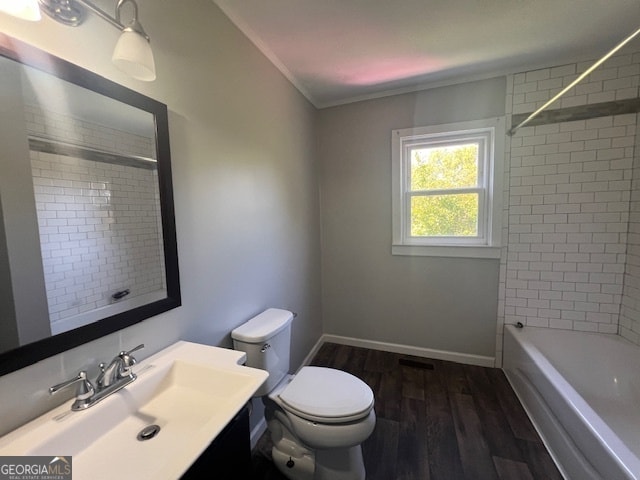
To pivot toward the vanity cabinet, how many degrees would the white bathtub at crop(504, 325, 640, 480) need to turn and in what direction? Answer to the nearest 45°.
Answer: approximately 45° to its left

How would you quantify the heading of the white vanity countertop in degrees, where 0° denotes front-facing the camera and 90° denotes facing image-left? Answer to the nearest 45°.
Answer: approximately 315°

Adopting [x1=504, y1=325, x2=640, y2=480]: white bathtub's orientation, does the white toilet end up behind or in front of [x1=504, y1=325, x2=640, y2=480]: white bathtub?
in front

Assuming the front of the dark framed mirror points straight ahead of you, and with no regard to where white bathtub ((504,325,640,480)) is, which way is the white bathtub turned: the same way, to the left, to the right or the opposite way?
the opposite way

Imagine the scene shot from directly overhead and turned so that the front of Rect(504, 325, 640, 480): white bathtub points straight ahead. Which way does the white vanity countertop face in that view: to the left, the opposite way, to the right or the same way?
the opposite way

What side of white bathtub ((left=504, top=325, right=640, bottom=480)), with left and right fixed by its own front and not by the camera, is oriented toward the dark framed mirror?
front

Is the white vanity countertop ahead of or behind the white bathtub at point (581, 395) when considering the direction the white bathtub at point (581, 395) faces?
ahead
